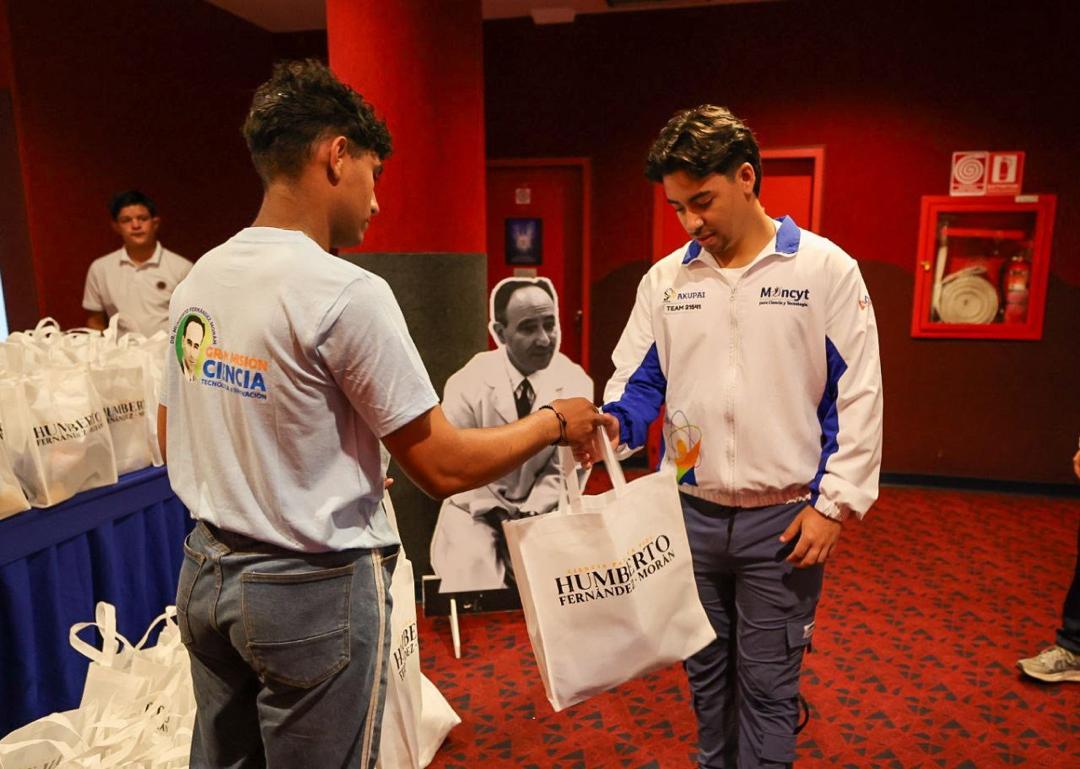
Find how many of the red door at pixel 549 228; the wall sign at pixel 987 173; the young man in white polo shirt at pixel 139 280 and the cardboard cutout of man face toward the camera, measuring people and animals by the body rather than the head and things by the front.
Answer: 4

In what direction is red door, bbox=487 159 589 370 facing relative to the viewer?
toward the camera

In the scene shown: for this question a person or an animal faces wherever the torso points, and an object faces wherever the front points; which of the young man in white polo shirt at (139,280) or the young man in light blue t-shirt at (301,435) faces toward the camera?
the young man in white polo shirt at (139,280)

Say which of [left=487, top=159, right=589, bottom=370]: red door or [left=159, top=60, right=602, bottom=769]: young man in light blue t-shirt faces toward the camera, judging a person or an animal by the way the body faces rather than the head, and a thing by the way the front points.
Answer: the red door

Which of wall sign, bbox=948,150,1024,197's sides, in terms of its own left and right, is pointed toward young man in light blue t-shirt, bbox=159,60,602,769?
front

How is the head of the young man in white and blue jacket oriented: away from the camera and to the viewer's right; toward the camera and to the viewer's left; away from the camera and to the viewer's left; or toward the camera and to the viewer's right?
toward the camera and to the viewer's left

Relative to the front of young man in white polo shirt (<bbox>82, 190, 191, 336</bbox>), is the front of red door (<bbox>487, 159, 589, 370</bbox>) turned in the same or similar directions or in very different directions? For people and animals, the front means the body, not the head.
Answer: same or similar directions

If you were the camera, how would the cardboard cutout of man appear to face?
facing the viewer

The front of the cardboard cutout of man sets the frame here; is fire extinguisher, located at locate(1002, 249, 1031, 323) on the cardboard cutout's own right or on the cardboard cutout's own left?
on the cardboard cutout's own left

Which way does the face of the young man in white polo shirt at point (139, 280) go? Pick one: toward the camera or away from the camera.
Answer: toward the camera

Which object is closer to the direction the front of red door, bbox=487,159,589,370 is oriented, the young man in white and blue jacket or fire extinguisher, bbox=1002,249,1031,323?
the young man in white and blue jacket

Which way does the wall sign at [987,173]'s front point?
toward the camera

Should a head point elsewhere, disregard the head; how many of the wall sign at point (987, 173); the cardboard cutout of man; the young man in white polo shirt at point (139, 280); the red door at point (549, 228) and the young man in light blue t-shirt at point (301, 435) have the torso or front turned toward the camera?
4

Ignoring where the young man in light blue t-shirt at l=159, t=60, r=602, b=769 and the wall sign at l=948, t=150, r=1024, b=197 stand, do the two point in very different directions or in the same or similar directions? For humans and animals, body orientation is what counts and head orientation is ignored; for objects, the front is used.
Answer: very different directions

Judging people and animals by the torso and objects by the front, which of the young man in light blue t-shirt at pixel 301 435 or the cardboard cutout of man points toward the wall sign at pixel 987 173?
the young man in light blue t-shirt

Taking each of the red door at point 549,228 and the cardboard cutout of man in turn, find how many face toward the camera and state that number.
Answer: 2
